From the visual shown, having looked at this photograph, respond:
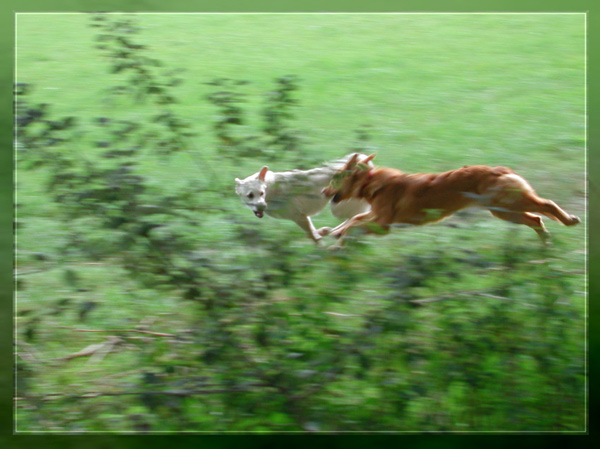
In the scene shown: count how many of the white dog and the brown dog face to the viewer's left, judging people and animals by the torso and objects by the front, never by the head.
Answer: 2

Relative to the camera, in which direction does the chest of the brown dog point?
to the viewer's left

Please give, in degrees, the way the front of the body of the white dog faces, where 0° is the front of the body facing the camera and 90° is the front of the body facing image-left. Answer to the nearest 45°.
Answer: approximately 90°
